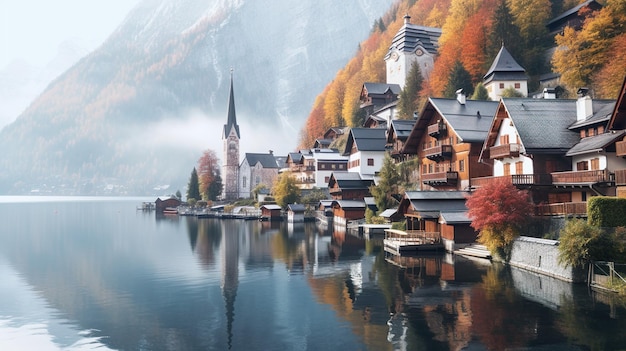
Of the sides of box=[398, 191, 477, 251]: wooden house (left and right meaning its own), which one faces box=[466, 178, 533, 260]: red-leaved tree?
left

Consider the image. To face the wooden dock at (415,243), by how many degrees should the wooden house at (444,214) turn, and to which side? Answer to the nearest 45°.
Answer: approximately 45° to its right

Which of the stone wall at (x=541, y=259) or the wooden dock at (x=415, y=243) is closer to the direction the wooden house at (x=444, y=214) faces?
the wooden dock

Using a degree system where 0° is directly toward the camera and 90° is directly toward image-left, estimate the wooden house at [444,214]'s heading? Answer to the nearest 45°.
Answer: approximately 45°

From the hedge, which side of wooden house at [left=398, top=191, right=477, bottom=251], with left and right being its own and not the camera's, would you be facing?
left

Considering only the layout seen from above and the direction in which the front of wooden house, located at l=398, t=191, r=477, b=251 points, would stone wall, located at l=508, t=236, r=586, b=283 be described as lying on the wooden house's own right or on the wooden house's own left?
on the wooden house's own left
